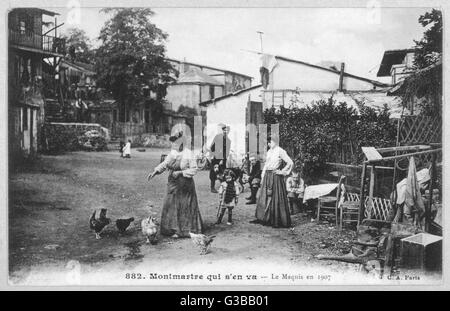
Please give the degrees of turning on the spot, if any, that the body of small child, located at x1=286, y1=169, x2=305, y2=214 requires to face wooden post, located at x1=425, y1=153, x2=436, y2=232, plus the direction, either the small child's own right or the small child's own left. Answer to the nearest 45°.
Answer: approximately 90° to the small child's own left

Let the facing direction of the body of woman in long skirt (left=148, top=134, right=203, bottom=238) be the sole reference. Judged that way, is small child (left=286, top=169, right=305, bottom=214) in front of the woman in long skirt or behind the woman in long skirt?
behind

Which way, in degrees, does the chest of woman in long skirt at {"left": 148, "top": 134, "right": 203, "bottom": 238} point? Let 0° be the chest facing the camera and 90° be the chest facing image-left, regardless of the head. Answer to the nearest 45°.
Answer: approximately 45°

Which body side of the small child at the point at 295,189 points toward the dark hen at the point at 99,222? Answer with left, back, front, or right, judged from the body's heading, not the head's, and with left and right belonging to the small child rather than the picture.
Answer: right
